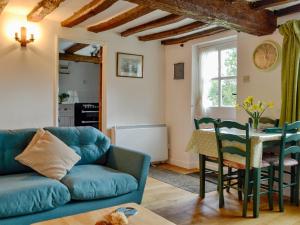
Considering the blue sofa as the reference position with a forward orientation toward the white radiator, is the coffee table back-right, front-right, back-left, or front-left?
back-right

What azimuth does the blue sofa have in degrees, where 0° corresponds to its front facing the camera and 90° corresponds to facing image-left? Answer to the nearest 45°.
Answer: approximately 315°

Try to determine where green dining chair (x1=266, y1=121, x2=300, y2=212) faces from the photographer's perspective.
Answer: facing away from the viewer and to the left of the viewer

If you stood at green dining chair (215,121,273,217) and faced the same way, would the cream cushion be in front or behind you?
behind

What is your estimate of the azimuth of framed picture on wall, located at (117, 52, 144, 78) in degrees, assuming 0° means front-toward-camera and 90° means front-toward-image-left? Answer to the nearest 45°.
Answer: approximately 315°

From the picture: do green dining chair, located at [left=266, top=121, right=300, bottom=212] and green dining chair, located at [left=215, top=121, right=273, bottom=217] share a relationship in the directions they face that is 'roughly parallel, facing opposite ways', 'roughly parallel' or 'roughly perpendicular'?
roughly perpendicular

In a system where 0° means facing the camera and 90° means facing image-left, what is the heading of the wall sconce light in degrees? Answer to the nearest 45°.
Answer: approximately 0°

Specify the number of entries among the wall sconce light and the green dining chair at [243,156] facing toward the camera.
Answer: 1

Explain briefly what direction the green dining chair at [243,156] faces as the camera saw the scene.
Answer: facing away from the viewer and to the right of the viewer

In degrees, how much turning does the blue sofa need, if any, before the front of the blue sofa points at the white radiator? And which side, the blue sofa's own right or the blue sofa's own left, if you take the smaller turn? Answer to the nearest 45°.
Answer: approximately 90° to the blue sofa's own left

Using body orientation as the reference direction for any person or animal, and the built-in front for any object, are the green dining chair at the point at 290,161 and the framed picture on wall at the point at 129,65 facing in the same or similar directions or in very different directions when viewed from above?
very different directions

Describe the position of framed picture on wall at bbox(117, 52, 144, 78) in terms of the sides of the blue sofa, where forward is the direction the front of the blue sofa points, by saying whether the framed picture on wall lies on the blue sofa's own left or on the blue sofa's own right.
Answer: on the blue sofa's own left
